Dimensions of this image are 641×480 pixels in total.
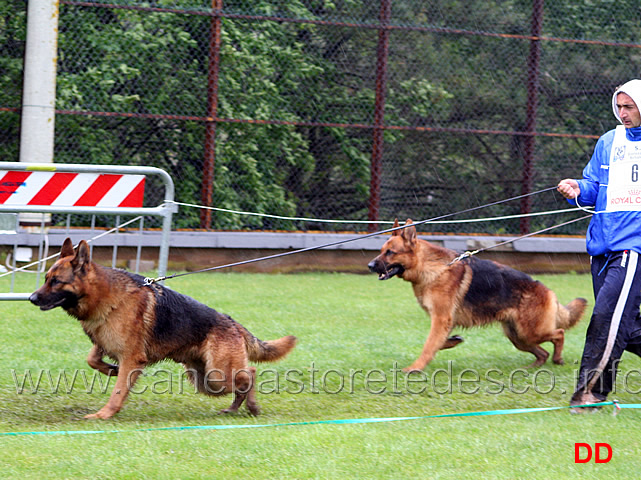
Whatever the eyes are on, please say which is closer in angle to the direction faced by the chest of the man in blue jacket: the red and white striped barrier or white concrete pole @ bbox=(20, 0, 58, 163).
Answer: the red and white striped barrier

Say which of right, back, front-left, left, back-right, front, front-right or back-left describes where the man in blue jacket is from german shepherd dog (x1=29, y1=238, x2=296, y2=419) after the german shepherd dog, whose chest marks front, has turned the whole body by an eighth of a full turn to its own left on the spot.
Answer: back-left

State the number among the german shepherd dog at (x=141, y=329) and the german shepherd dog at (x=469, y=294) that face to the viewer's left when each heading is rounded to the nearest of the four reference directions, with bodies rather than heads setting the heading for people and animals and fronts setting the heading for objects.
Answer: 2

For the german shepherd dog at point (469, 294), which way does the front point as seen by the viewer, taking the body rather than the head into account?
to the viewer's left

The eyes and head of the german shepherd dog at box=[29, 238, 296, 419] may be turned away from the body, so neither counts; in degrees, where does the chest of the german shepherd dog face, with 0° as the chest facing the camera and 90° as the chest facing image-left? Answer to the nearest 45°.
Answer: approximately 90°

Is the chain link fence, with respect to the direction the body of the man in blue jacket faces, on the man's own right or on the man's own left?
on the man's own right

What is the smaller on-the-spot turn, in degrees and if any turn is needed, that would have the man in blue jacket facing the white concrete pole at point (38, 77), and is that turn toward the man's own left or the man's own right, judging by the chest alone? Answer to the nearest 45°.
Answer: approximately 90° to the man's own right

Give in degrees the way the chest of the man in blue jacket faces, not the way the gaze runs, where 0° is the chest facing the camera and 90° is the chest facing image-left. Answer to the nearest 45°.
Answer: approximately 45°

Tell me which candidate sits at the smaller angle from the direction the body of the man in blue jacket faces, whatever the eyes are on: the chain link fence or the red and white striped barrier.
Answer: the red and white striped barrier
